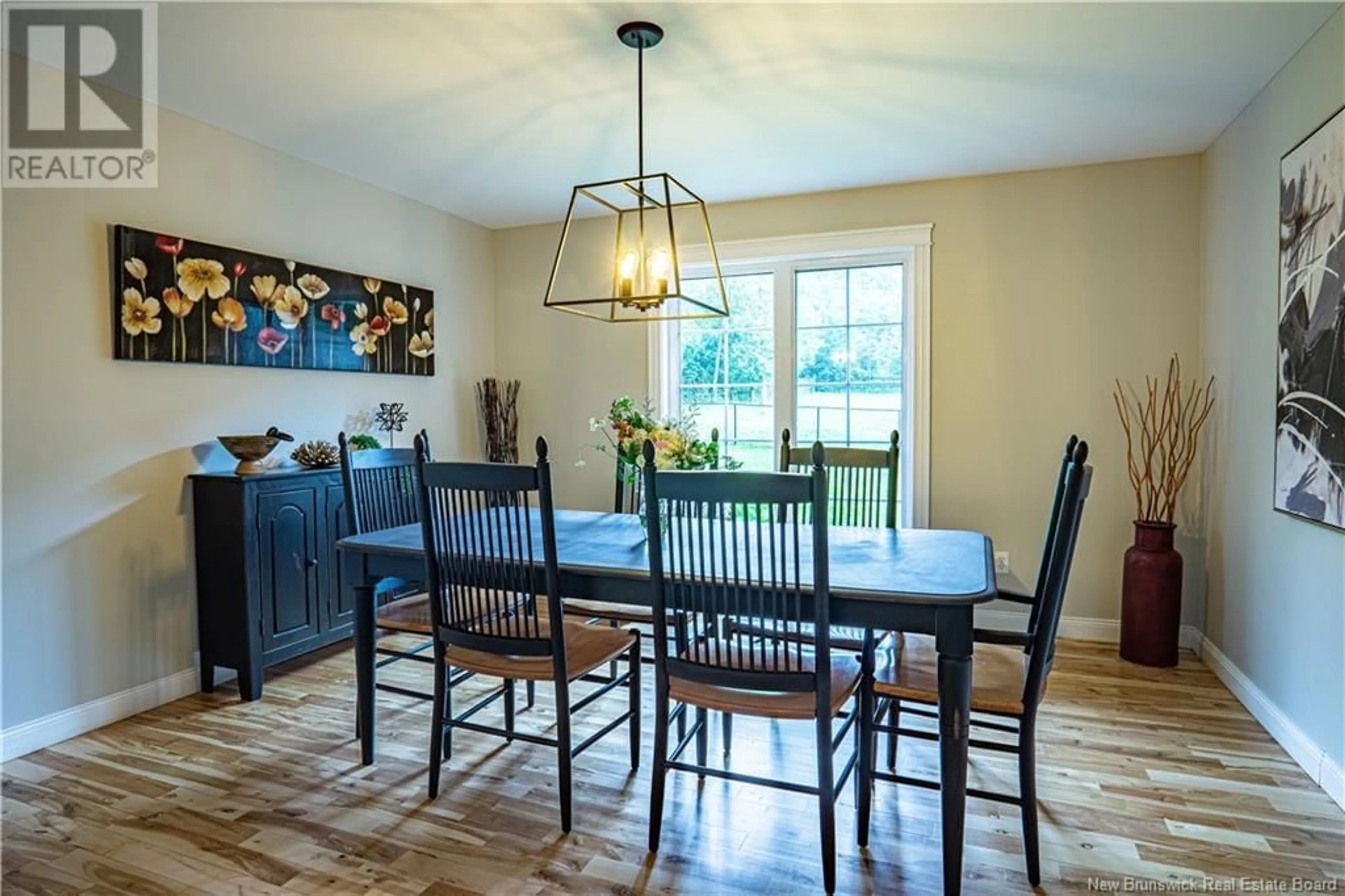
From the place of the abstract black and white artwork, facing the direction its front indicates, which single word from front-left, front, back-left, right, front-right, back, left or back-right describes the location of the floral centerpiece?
front

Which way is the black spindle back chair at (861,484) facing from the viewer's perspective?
toward the camera

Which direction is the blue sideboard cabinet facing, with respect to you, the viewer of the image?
facing the viewer and to the right of the viewer

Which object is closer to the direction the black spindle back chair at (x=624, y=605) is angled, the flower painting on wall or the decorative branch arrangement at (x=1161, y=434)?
the flower painting on wall

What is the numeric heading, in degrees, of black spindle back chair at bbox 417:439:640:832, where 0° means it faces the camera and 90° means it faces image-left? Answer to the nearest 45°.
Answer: approximately 225°

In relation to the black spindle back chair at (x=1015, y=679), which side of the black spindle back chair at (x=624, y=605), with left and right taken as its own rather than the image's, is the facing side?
left

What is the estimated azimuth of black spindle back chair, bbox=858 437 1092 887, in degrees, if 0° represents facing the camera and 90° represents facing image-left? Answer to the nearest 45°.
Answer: approximately 90°

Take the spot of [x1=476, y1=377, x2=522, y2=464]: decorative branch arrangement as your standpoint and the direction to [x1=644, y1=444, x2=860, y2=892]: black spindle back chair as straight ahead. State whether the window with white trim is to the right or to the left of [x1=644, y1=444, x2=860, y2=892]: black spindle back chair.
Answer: left

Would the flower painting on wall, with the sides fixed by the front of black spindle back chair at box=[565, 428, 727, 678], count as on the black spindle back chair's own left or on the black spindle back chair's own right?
on the black spindle back chair's own right

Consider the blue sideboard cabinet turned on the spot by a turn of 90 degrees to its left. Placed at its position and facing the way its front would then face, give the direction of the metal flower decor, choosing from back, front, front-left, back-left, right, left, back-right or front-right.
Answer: front

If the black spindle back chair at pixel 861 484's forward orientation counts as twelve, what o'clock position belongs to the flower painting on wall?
The flower painting on wall is roughly at 3 o'clock from the black spindle back chair.

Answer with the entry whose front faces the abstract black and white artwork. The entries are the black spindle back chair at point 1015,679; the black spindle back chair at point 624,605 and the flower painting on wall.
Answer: the flower painting on wall

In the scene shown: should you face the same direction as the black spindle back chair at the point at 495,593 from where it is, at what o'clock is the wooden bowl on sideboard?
The wooden bowl on sideboard is roughly at 9 o'clock from the black spindle back chair.

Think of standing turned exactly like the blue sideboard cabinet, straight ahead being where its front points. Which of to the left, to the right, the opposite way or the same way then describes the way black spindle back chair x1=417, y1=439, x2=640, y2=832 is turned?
to the left

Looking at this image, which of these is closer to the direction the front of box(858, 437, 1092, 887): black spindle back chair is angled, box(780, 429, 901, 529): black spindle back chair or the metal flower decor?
the metal flower decor

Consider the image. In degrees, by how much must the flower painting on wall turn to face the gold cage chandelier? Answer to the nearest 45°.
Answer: approximately 45° to its left

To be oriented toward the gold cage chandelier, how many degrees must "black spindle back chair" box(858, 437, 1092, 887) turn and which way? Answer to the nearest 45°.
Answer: approximately 45° to its right

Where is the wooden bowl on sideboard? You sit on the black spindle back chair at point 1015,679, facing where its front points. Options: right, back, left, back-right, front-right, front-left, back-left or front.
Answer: front

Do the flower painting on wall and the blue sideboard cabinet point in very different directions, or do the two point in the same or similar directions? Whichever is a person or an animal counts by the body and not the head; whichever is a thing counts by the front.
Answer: same or similar directions

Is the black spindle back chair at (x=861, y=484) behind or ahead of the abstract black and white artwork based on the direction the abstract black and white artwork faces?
ahead

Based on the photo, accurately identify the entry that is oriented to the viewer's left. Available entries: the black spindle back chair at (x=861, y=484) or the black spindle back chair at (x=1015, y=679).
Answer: the black spindle back chair at (x=1015, y=679)

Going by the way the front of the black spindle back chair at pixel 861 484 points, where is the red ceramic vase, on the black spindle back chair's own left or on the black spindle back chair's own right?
on the black spindle back chair's own left

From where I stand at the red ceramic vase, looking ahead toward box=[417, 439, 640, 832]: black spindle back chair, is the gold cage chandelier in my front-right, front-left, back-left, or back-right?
front-right

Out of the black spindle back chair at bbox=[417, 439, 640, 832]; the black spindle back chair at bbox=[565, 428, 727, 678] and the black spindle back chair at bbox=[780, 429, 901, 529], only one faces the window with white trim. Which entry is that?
the black spindle back chair at bbox=[417, 439, 640, 832]

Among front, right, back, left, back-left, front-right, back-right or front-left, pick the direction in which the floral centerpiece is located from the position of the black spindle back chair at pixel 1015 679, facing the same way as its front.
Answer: front
